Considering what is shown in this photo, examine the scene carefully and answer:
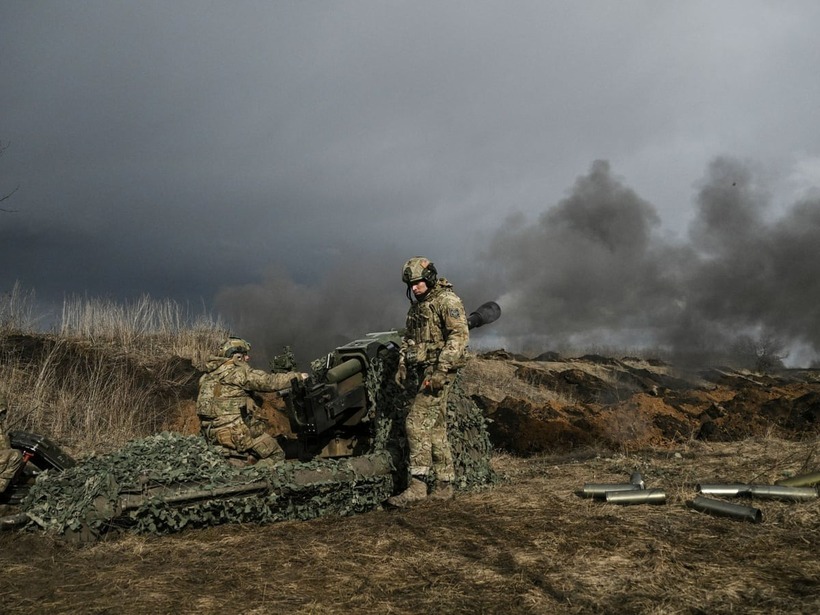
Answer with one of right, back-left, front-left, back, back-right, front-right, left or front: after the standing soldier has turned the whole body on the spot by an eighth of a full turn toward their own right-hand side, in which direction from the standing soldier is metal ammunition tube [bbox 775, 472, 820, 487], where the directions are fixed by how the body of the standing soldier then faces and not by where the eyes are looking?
back

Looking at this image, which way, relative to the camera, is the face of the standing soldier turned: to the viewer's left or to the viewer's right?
to the viewer's left

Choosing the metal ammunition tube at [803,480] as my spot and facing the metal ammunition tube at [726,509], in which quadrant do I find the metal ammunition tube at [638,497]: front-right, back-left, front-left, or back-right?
front-right

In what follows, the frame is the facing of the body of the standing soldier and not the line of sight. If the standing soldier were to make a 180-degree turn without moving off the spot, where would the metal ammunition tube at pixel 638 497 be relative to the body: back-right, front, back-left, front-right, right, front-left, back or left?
front-right

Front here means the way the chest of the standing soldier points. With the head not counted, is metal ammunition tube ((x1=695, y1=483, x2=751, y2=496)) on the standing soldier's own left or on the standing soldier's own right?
on the standing soldier's own left

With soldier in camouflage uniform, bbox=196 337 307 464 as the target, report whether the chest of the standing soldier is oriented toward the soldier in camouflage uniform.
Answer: no

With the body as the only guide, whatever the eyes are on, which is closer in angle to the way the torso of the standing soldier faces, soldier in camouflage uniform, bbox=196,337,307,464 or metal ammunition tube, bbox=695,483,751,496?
the soldier in camouflage uniform

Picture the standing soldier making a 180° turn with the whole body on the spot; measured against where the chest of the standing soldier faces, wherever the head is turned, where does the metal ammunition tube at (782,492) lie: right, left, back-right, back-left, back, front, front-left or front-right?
front-right

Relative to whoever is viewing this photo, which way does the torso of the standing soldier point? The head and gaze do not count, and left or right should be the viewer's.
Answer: facing the viewer and to the left of the viewer

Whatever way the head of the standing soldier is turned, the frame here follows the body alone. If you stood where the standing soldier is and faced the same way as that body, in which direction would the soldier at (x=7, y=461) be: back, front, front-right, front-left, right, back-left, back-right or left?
front-right
